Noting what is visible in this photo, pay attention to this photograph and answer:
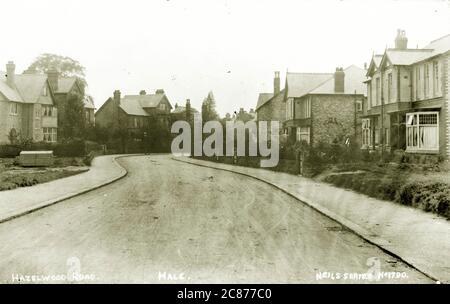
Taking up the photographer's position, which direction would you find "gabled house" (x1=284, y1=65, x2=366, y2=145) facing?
facing the viewer and to the left of the viewer

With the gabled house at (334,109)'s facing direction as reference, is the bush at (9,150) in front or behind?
in front
